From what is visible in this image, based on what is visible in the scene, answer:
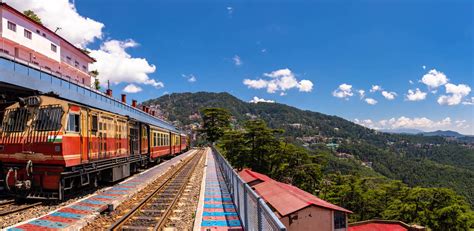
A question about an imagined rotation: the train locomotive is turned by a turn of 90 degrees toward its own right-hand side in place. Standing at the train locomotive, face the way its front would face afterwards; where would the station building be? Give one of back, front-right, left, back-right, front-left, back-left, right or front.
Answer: front-right

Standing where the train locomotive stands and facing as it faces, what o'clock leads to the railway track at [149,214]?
The railway track is roughly at 9 o'clock from the train locomotive.

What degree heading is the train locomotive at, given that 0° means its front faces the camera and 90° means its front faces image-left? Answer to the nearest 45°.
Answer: approximately 45°

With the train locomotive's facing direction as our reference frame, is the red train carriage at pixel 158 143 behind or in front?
behind
